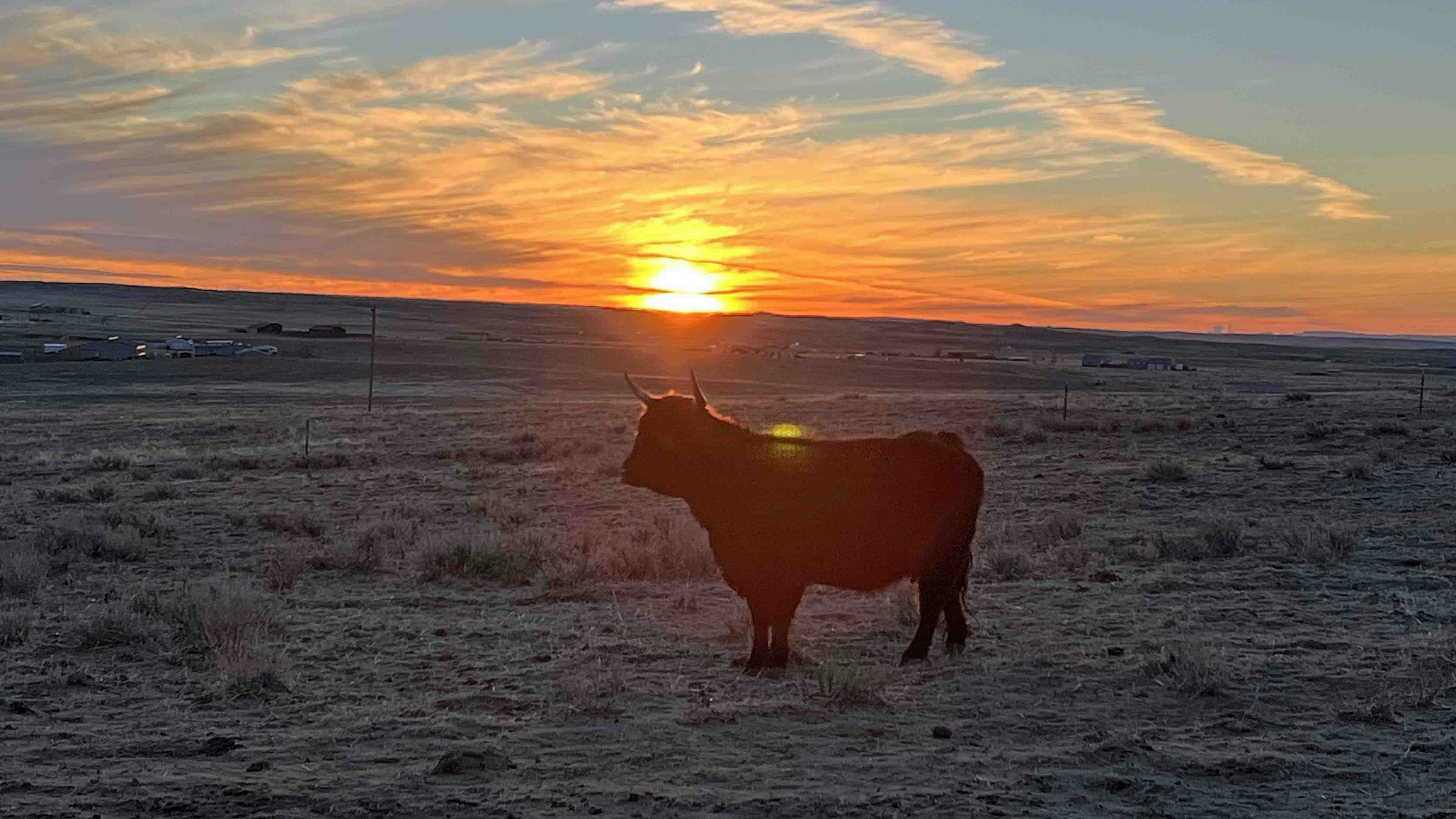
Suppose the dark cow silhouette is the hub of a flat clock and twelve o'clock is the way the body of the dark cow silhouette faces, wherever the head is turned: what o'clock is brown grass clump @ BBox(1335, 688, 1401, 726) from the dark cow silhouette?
The brown grass clump is roughly at 7 o'clock from the dark cow silhouette.

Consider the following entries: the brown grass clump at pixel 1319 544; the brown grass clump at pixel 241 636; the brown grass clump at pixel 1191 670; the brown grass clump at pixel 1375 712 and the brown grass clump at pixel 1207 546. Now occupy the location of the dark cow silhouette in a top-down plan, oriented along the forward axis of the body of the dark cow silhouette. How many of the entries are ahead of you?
1

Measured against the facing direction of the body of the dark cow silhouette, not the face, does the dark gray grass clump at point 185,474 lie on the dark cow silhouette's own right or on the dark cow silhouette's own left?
on the dark cow silhouette's own right

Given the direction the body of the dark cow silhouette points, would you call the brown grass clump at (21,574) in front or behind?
in front

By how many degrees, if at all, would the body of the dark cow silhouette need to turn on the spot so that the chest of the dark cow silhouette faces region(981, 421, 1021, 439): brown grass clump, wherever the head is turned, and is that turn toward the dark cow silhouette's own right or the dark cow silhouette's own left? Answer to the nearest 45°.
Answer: approximately 90° to the dark cow silhouette's own right

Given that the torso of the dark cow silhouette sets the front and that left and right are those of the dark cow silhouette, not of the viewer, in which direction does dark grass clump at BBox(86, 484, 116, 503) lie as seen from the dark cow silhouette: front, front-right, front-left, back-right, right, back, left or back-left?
front-right

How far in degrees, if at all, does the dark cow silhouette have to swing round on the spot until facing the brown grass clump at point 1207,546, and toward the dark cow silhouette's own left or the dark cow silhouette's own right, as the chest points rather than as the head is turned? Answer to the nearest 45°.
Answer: approximately 135° to the dark cow silhouette's own right

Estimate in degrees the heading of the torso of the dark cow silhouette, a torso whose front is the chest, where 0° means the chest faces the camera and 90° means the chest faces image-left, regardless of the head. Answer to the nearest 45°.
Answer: approximately 90°

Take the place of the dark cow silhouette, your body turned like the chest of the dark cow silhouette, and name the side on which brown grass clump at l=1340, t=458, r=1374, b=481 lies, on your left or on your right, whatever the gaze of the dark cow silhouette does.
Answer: on your right

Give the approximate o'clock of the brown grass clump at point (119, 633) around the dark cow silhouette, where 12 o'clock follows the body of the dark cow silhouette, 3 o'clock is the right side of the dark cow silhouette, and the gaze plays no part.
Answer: The brown grass clump is roughly at 12 o'clock from the dark cow silhouette.

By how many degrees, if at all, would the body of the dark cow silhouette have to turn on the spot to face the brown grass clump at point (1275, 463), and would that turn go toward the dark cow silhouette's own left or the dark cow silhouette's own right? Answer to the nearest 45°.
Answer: approximately 135° to the dark cow silhouette's own right

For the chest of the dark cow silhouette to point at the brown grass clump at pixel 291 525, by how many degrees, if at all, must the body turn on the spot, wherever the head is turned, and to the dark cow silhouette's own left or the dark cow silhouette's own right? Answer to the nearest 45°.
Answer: approximately 45° to the dark cow silhouette's own right

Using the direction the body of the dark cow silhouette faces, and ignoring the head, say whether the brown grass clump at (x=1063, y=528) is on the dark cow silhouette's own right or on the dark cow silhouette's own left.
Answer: on the dark cow silhouette's own right

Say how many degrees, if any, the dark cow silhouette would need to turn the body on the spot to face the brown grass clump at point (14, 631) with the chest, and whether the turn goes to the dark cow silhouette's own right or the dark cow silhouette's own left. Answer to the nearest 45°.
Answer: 0° — it already faces it
